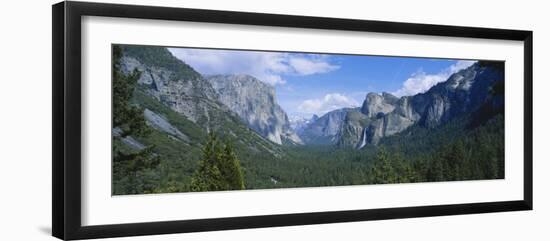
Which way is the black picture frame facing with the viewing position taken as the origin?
facing the viewer and to the right of the viewer
